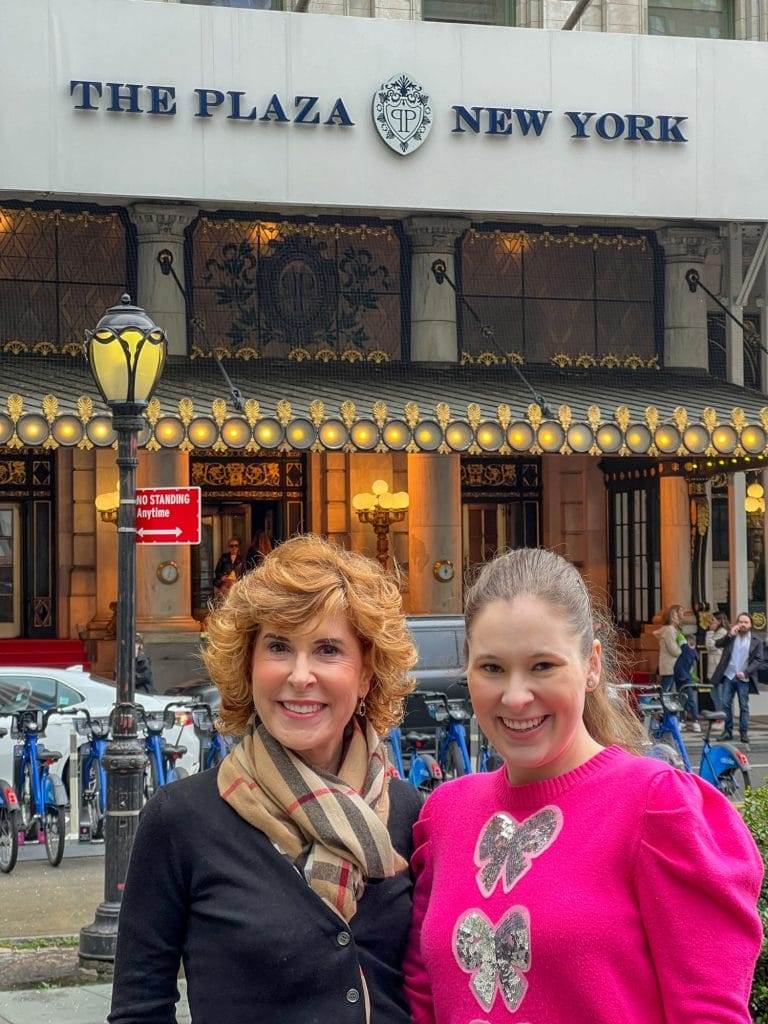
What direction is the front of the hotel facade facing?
toward the camera

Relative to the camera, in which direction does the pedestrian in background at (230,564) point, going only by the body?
toward the camera

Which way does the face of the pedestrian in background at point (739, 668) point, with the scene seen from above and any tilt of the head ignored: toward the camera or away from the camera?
toward the camera

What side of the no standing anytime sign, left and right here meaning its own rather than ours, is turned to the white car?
back

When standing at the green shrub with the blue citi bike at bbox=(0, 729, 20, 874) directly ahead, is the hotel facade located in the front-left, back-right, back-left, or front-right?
front-right

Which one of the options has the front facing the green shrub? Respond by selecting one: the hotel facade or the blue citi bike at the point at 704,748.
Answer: the hotel facade

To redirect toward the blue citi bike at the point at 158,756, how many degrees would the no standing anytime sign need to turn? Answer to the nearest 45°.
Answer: approximately 180°

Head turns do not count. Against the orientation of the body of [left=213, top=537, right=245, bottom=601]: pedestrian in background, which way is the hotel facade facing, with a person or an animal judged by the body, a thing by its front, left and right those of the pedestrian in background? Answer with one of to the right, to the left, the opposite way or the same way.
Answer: the same way

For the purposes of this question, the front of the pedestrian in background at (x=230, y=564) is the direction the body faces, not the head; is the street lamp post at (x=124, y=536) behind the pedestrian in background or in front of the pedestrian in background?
in front

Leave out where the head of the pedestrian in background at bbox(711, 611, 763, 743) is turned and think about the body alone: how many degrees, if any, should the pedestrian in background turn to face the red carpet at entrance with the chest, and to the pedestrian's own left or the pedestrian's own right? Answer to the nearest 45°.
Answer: approximately 90° to the pedestrian's own right

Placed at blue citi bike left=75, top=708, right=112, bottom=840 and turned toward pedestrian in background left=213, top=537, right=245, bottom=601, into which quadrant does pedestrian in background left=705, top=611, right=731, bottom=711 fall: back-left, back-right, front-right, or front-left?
front-right

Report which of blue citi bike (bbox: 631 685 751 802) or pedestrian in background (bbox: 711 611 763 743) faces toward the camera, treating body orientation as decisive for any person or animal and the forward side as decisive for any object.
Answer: the pedestrian in background

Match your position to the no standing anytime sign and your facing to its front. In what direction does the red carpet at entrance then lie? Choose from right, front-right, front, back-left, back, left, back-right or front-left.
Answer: back

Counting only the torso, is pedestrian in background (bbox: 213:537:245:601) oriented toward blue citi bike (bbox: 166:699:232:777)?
yes

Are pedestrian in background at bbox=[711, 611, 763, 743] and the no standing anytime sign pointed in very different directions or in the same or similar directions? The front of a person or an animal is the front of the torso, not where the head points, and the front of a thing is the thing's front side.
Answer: same or similar directions

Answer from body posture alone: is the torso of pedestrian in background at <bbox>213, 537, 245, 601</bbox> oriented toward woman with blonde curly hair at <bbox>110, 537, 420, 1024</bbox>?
yes
